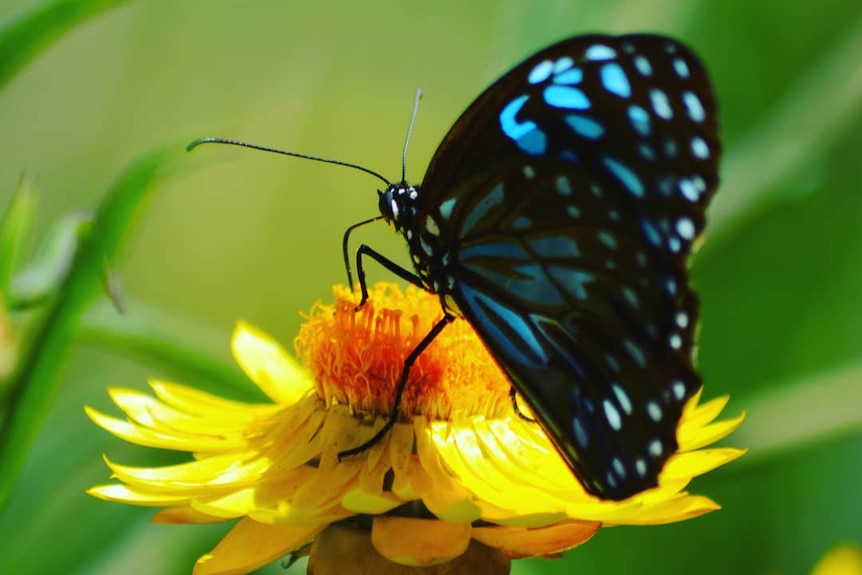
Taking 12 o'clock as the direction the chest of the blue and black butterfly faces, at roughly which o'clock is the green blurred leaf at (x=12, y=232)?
The green blurred leaf is roughly at 12 o'clock from the blue and black butterfly.

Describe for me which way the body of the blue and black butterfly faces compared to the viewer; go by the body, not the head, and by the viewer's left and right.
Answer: facing to the left of the viewer

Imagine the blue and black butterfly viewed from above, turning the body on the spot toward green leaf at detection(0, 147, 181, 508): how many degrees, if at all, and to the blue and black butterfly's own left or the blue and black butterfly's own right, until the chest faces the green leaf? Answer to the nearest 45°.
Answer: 0° — it already faces it

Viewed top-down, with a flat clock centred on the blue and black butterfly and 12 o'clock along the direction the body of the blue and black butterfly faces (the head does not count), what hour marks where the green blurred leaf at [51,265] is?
The green blurred leaf is roughly at 12 o'clock from the blue and black butterfly.

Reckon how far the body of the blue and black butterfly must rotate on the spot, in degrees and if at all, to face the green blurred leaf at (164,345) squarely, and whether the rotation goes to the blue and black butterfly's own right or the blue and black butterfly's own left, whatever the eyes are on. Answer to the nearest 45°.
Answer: approximately 45° to the blue and black butterfly's own right
